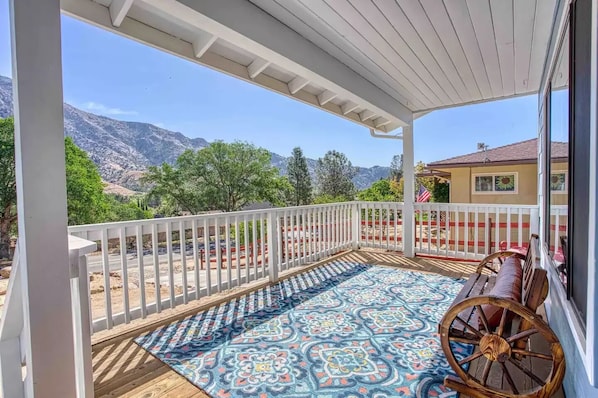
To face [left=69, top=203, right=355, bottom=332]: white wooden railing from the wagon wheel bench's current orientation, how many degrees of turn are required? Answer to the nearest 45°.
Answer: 0° — it already faces it

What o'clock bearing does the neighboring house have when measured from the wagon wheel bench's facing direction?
The neighboring house is roughly at 3 o'clock from the wagon wheel bench.

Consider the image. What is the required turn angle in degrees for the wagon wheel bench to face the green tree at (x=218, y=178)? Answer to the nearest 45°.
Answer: approximately 45° to its right

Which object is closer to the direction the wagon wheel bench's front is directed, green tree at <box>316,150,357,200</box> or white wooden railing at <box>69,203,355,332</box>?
the white wooden railing

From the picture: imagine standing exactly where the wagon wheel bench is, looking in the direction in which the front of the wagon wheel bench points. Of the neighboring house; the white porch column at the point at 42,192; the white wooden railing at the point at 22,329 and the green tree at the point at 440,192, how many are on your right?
2

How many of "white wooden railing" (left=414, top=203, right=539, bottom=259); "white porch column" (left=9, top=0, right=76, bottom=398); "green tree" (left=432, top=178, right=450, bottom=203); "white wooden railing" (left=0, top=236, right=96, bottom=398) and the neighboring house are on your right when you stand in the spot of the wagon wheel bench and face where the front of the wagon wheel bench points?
3

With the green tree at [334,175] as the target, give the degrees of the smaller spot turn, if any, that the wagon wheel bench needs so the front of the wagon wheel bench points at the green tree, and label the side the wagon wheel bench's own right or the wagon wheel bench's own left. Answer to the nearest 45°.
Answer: approximately 45° to the wagon wheel bench's own right

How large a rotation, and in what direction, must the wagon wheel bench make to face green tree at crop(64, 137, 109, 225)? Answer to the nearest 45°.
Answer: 0° — it already faces it

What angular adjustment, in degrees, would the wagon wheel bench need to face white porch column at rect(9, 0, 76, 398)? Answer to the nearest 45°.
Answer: approximately 45° to its left

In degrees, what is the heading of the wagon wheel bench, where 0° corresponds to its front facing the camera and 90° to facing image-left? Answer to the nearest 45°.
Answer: approximately 90°
